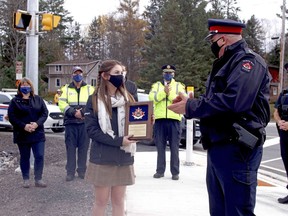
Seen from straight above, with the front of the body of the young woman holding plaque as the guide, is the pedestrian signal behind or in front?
behind

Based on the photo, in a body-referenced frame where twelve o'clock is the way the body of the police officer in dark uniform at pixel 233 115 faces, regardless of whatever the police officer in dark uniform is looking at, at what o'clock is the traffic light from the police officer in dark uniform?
The traffic light is roughly at 2 o'clock from the police officer in dark uniform.

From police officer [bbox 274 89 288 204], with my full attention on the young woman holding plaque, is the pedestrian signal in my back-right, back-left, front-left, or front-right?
front-right

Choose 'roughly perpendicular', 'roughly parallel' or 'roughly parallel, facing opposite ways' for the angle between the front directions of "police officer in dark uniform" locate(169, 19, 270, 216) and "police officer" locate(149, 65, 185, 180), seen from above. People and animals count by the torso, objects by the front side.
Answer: roughly perpendicular

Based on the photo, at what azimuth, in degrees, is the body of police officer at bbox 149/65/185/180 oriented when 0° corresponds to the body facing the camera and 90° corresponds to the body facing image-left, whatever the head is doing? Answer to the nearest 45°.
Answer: approximately 0°

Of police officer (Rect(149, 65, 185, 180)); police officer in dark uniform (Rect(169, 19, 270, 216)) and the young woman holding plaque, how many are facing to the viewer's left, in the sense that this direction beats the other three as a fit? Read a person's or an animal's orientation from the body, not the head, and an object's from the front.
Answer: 1

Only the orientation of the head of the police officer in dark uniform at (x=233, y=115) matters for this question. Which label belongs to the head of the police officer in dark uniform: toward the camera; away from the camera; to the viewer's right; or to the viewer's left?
to the viewer's left

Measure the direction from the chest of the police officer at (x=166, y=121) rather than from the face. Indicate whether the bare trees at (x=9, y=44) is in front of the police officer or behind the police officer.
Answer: behind

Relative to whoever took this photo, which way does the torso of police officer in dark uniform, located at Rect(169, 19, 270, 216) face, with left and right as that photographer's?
facing to the left of the viewer

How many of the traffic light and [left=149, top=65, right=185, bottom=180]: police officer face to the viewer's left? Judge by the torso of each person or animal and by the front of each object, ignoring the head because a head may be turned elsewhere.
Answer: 0
